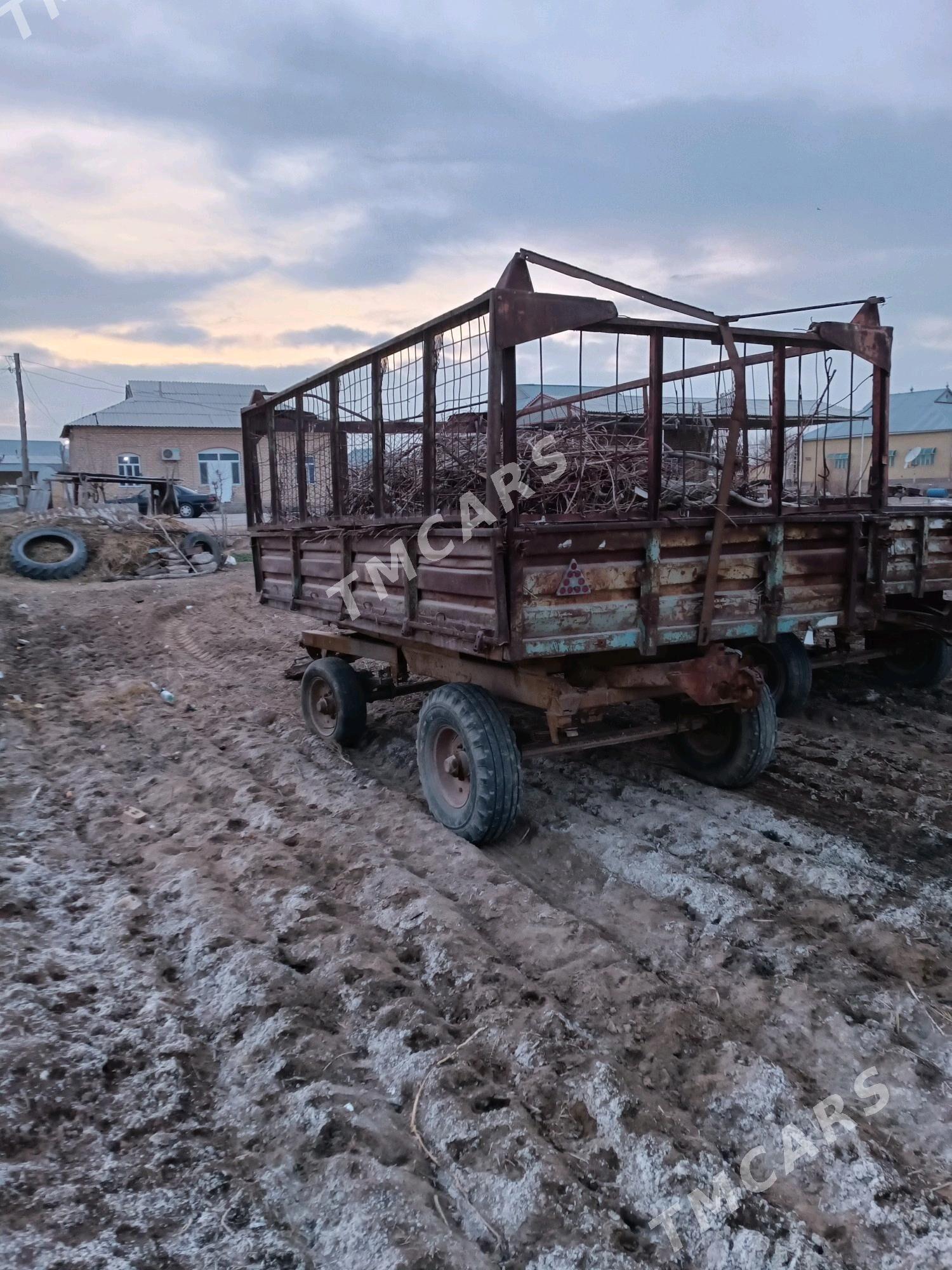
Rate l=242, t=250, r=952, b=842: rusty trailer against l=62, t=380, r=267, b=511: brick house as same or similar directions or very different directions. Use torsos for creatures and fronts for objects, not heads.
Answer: very different directions

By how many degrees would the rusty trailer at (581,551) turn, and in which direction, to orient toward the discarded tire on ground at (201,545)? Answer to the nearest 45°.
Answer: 0° — it already faces it

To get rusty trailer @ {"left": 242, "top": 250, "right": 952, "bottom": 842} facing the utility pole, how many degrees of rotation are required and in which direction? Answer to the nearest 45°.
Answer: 0° — it already faces it

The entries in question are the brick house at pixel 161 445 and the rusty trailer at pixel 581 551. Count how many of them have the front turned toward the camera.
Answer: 1

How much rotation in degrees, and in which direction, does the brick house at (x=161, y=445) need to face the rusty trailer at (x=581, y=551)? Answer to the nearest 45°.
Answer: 0° — it already faces it

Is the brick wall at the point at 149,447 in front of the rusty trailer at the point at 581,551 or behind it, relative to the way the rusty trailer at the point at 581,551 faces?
in front

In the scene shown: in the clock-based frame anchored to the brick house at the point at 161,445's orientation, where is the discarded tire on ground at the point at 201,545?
The discarded tire on ground is roughly at 12 o'clock from the brick house.

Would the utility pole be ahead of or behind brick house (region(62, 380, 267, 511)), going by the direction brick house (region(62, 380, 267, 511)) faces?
ahead

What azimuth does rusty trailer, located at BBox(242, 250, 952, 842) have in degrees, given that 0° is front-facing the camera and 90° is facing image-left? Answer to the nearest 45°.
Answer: approximately 135°

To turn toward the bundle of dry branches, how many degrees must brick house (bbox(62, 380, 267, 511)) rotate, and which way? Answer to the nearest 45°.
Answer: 0° — it already faces it

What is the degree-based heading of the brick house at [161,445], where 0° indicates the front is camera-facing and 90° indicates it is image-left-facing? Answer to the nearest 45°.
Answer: approximately 0°
